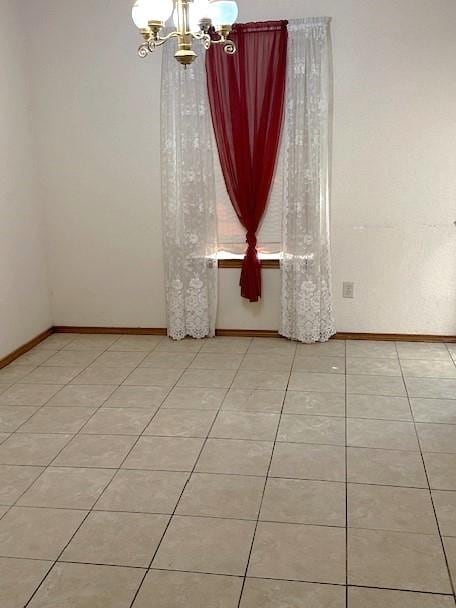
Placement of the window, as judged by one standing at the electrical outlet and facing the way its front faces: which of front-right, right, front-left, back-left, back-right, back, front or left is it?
right

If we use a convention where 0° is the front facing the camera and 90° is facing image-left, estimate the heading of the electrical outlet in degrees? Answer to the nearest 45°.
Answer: approximately 0°

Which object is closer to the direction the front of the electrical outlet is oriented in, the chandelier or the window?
the chandelier

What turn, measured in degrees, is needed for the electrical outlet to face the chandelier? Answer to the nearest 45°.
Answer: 0° — it already faces it

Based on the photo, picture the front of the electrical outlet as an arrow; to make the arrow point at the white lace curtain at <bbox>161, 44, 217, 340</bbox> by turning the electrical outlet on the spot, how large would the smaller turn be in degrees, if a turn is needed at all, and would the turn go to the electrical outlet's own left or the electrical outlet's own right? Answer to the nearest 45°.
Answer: approximately 90° to the electrical outlet's own right

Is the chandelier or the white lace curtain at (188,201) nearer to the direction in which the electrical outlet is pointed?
the chandelier
